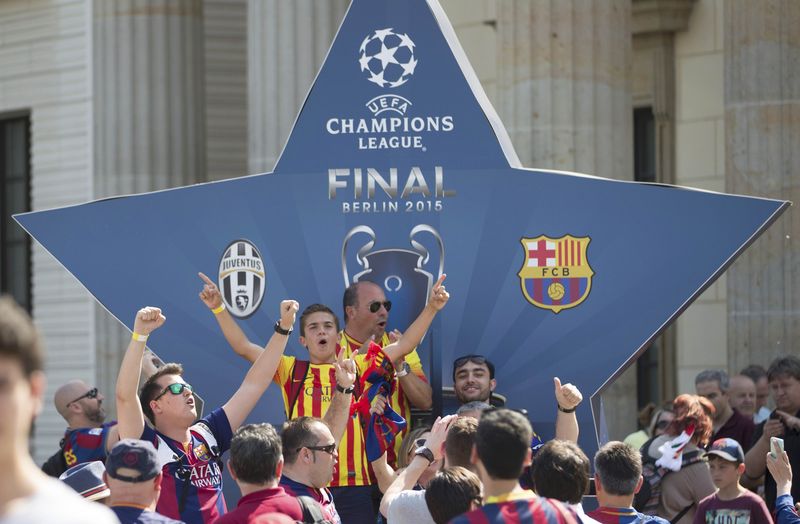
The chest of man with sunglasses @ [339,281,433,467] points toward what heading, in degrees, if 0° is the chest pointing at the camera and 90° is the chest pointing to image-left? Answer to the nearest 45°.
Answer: approximately 315°

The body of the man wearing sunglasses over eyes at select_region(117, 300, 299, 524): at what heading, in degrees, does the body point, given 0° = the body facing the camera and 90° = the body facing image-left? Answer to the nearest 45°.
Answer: approximately 315°

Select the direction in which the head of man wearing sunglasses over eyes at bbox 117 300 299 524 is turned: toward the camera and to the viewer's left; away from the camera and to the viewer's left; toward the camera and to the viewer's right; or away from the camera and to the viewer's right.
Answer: toward the camera and to the viewer's right

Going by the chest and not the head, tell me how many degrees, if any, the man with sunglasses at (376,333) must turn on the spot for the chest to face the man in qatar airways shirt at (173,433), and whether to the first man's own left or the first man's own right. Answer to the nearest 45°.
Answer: approximately 90° to the first man's own right

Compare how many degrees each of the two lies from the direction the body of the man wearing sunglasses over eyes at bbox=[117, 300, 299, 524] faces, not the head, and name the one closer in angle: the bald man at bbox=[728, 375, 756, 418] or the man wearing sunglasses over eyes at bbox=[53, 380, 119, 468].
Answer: the bald man

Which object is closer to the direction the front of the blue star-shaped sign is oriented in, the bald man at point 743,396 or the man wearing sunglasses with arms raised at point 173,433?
the man wearing sunglasses with arms raised

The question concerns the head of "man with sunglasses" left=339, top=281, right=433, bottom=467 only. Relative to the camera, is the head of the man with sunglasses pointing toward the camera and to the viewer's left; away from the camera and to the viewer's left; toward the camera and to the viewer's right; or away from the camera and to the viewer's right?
toward the camera and to the viewer's right
